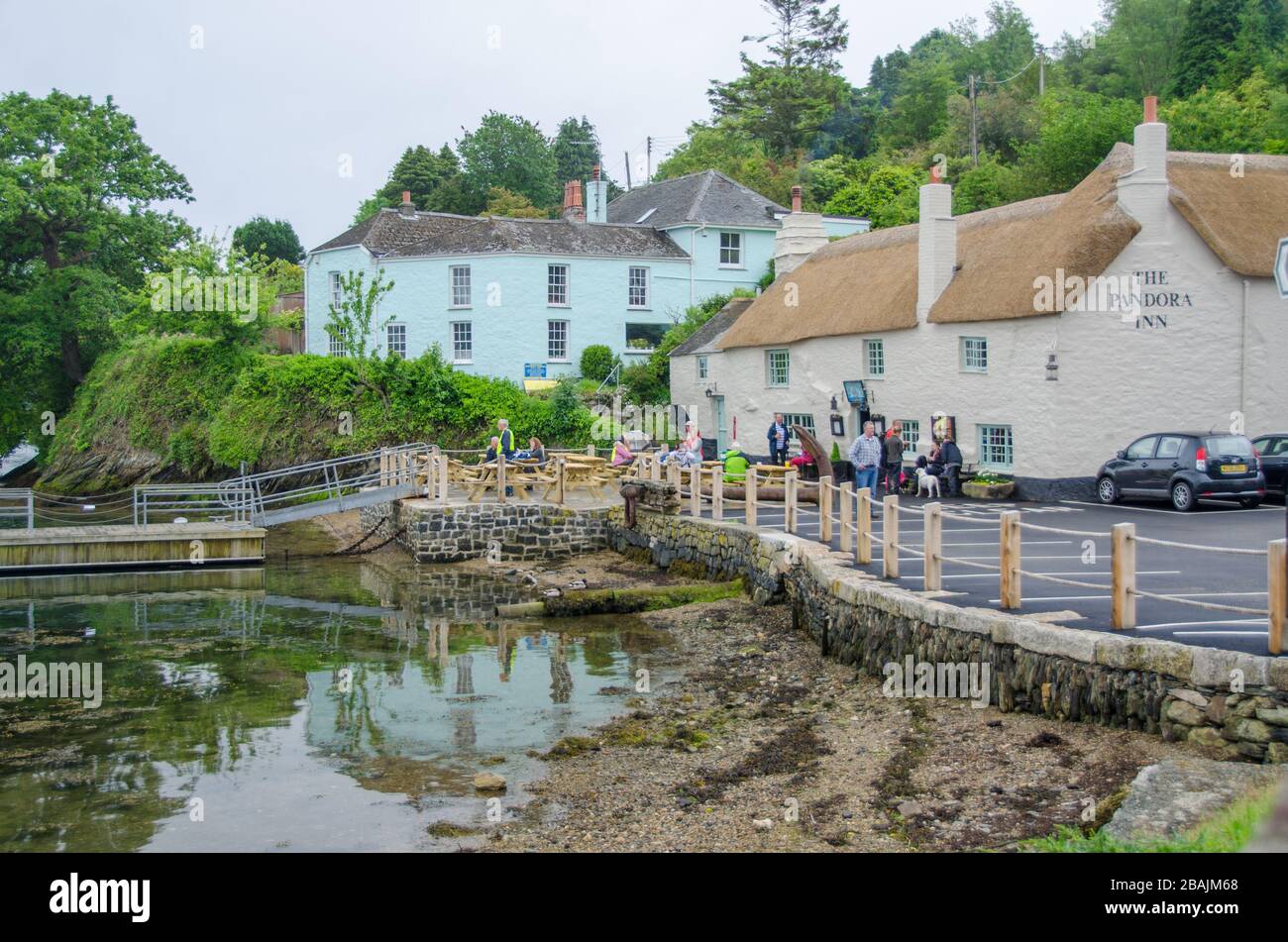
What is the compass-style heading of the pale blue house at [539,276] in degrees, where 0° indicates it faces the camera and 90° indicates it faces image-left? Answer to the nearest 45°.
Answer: approximately 0°

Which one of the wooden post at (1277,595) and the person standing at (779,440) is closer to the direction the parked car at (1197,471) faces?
the person standing

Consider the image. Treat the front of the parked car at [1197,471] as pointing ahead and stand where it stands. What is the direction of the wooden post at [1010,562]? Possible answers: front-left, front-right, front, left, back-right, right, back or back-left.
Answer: back-left

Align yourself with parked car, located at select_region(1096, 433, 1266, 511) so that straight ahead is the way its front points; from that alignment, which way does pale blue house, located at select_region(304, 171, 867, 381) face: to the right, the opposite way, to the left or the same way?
the opposite way

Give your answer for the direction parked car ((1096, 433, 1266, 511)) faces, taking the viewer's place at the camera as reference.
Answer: facing away from the viewer and to the left of the viewer

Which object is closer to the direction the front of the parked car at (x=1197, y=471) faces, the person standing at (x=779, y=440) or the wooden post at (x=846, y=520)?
the person standing

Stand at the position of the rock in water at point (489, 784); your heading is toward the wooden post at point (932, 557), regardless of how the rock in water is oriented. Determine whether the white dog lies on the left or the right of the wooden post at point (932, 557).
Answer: left
